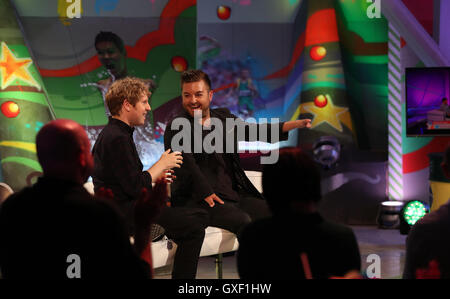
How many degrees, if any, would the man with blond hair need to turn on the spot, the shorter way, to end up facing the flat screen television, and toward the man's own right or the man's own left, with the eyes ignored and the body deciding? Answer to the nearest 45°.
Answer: approximately 45° to the man's own left

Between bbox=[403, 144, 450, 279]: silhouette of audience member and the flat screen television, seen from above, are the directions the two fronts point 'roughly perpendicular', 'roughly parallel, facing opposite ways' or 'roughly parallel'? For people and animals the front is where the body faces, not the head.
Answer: roughly parallel, facing opposite ways

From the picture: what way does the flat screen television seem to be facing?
toward the camera

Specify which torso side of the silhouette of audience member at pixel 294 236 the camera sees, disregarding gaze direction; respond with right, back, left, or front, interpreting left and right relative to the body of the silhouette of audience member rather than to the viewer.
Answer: back

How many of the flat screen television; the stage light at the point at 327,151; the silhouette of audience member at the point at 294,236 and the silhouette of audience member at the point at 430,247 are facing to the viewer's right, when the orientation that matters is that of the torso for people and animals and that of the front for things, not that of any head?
0

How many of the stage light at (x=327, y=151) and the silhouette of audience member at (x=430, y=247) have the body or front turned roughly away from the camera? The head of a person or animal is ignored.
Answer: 1

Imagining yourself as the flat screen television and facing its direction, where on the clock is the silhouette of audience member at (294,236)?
The silhouette of audience member is roughly at 12 o'clock from the flat screen television.

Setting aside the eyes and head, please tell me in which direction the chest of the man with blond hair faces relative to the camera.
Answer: to the viewer's right

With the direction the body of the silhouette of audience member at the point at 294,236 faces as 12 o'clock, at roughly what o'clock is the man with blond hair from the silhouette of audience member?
The man with blond hair is roughly at 11 o'clock from the silhouette of audience member.

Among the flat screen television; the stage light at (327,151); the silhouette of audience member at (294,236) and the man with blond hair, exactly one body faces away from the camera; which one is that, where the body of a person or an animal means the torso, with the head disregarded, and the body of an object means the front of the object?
the silhouette of audience member

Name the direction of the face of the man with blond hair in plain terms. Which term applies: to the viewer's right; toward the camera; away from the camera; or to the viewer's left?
to the viewer's right

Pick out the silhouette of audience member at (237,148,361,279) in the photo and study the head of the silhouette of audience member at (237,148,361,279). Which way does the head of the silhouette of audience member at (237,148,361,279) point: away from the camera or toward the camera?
away from the camera

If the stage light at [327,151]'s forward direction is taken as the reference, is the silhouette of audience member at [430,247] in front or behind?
in front

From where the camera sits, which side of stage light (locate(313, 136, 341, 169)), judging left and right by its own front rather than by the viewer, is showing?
front

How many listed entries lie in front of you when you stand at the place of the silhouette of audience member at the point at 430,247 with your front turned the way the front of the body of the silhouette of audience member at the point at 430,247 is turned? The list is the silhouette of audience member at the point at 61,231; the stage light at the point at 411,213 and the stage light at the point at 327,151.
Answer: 2

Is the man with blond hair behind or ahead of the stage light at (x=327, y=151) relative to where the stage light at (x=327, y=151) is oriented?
ahead

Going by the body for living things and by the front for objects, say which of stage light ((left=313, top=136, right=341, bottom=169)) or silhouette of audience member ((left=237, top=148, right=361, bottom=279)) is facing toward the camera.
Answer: the stage light

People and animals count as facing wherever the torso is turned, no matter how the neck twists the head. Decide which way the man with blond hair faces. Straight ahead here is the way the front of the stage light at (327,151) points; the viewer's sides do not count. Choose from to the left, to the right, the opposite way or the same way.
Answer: to the left
